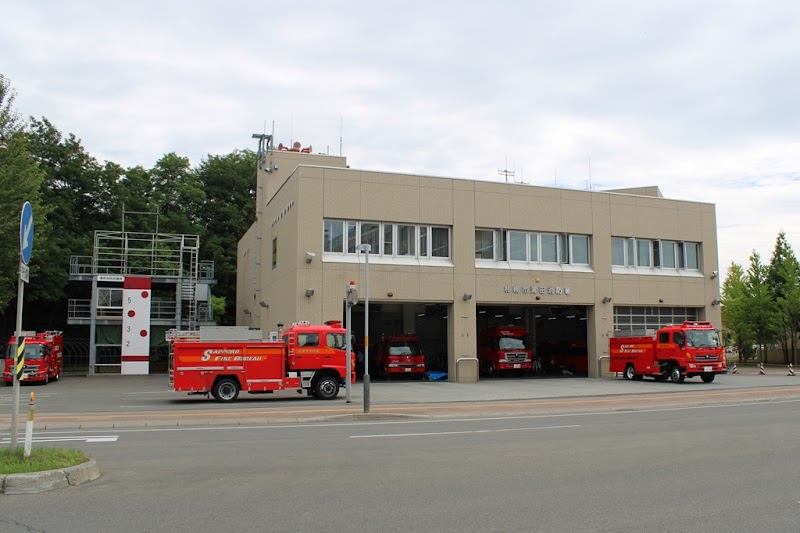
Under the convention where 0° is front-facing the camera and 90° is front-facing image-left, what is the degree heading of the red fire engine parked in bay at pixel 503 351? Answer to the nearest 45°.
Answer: approximately 315°

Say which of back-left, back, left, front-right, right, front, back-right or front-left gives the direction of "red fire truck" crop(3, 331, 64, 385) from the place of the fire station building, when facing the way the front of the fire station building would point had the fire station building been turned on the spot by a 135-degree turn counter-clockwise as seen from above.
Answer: left

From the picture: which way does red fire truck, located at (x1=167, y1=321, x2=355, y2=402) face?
to the viewer's right

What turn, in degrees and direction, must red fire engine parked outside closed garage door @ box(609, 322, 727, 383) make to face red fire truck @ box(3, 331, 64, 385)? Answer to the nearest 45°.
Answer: approximately 135° to its right

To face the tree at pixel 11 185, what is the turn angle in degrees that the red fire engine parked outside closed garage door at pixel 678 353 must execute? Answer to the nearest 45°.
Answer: approximately 135° to its right

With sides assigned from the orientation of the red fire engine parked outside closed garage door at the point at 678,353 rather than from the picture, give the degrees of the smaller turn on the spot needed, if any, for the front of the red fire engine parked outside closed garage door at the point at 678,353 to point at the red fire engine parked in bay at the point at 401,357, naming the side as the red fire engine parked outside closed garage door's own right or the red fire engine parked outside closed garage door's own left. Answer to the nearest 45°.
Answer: approximately 135° to the red fire engine parked outside closed garage door's own right

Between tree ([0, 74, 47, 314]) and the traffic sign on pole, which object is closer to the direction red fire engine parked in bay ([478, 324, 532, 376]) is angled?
the traffic sign on pole

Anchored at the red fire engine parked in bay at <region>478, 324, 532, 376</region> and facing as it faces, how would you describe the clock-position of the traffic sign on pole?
The traffic sign on pole is roughly at 2 o'clock from the red fire engine parked in bay.
